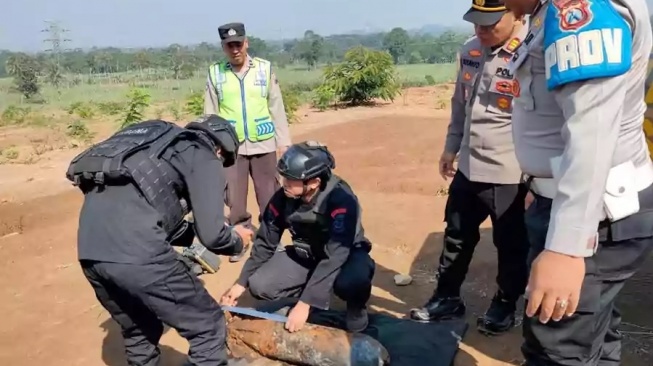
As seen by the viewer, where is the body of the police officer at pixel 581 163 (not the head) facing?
to the viewer's left

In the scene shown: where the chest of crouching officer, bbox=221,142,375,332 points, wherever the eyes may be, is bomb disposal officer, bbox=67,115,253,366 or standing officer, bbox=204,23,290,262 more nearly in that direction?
the bomb disposal officer

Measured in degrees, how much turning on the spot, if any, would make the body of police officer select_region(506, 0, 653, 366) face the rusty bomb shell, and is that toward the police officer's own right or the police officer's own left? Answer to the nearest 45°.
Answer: approximately 45° to the police officer's own right

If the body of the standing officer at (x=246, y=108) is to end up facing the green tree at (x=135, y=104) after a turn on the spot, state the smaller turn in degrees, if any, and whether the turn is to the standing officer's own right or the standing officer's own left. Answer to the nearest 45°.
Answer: approximately 180°

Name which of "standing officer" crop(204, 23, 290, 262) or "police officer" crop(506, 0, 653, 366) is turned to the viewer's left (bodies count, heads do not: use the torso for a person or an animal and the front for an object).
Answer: the police officer

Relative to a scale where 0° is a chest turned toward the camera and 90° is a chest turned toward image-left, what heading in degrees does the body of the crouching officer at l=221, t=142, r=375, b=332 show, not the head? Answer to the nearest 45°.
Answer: approximately 45°

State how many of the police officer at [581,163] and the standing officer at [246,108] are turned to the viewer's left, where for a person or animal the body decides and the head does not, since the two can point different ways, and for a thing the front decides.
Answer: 1

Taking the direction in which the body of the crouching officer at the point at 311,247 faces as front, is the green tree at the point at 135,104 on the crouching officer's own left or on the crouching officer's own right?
on the crouching officer's own right

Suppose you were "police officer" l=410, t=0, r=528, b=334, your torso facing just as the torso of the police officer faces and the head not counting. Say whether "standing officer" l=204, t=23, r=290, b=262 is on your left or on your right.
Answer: on your right

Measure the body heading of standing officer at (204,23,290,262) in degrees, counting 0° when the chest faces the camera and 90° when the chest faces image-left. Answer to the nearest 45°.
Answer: approximately 0°

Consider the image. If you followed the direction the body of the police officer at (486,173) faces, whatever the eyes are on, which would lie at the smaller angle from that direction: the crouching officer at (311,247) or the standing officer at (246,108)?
the crouching officer

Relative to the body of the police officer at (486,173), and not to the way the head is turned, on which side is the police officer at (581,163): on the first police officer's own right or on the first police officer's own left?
on the first police officer's own left

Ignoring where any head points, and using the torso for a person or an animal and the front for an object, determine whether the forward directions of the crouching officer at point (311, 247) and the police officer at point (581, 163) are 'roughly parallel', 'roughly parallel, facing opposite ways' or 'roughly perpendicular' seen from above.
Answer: roughly perpendicular
